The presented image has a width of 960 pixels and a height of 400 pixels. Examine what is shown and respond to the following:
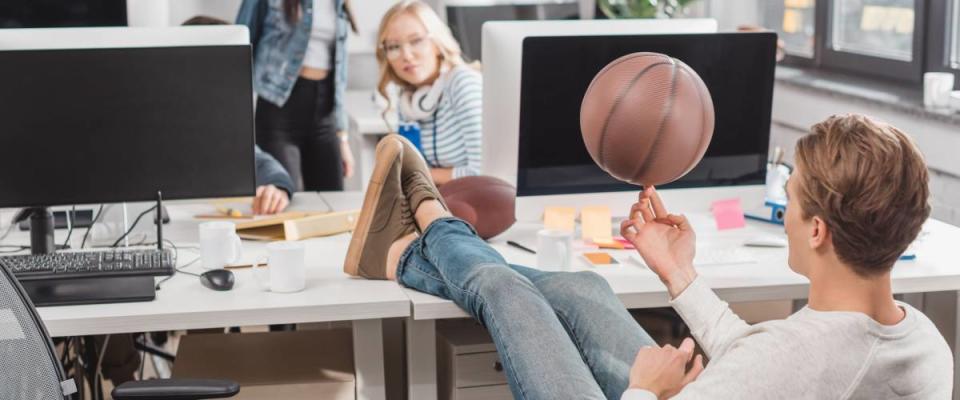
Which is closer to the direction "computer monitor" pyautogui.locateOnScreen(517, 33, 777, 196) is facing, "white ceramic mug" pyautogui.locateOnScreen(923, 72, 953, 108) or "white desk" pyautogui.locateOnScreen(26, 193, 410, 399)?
the white desk

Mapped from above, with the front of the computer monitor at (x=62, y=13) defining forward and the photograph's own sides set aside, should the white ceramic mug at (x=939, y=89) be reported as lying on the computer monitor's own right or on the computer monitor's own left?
on the computer monitor's own left

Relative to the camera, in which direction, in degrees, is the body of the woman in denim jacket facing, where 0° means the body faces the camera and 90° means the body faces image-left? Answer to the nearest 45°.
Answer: approximately 315°

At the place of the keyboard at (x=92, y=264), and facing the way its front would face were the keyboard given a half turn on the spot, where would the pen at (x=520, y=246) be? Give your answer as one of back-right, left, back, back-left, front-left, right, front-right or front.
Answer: right

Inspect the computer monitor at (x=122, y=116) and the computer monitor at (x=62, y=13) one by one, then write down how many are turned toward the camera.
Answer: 2

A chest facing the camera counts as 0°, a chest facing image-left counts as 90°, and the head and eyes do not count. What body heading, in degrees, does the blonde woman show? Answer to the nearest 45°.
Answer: approximately 45°

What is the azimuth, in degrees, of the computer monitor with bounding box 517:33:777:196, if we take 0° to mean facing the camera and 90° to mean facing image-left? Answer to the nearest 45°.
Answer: approximately 0°

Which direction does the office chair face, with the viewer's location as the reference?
facing away from the viewer and to the right of the viewer

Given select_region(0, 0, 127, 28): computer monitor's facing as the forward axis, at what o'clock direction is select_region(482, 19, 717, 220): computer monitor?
select_region(482, 19, 717, 220): computer monitor is roughly at 11 o'clock from select_region(0, 0, 127, 28): computer monitor.
